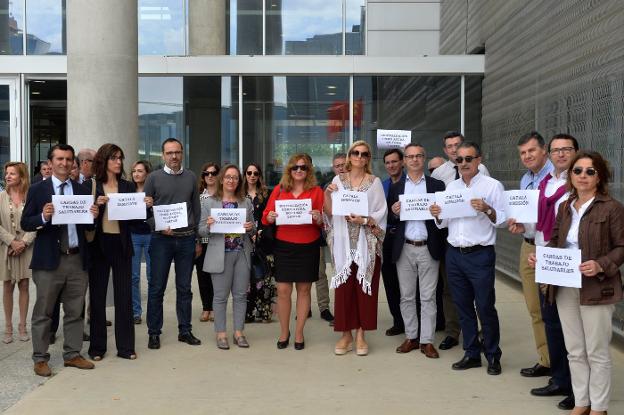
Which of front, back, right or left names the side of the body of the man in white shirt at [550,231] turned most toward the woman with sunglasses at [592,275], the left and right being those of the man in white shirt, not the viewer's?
left

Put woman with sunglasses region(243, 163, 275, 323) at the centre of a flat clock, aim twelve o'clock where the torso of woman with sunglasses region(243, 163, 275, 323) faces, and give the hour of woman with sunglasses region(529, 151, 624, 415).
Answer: woman with sunglasses region(529, 151, 624, 415) is roughly at 11 o'clock from woman with sunglasses region(243, 163, 275, 323).

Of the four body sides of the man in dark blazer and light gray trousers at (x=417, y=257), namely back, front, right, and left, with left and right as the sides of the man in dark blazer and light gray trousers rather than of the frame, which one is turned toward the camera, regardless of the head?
front

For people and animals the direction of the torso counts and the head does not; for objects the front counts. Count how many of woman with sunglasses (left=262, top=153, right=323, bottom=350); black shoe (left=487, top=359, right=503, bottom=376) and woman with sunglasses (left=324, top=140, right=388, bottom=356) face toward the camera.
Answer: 3

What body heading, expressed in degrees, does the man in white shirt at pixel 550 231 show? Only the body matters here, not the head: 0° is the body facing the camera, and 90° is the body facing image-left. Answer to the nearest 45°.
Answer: approximately 45°

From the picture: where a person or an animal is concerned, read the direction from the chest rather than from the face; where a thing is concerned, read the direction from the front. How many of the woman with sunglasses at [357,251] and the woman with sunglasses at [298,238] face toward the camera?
2

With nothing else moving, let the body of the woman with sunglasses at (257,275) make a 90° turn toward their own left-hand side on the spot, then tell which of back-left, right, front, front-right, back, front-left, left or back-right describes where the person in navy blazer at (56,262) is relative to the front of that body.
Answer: back-right

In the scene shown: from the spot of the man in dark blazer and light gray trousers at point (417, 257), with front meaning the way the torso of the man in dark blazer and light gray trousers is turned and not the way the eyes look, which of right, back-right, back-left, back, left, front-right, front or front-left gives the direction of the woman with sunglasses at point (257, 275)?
back-right

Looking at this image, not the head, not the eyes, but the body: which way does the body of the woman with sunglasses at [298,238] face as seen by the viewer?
toward the camera

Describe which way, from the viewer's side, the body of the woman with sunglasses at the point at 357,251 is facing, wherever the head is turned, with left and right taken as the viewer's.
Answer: facing the viewer

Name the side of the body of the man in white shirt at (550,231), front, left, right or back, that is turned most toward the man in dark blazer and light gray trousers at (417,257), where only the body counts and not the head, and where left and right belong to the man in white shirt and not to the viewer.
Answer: right
